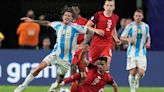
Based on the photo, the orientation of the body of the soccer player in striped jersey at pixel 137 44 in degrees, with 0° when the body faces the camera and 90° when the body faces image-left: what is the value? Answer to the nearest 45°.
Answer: approximately 0°

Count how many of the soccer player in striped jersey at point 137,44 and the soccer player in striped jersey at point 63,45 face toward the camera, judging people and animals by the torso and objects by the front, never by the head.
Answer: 2

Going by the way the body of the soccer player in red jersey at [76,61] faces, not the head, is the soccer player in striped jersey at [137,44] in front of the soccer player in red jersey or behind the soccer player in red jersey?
behind

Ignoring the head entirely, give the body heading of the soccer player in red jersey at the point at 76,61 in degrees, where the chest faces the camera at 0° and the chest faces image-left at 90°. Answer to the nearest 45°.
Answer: approximately 45°
